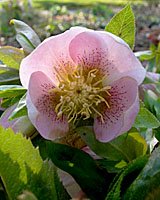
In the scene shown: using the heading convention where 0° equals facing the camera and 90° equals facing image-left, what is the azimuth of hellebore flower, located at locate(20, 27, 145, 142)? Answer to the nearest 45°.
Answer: approximately 0°
